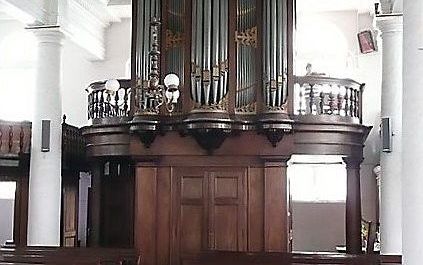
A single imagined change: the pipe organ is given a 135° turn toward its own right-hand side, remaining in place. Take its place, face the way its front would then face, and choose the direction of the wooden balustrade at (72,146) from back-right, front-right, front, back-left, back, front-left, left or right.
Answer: front

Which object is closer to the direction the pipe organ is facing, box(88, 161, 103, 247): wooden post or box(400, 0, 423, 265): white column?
the white column

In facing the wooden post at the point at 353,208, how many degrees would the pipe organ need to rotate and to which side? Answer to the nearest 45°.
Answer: approximately 135° to its left

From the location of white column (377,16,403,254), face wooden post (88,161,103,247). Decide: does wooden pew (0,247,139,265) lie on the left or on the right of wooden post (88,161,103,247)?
left

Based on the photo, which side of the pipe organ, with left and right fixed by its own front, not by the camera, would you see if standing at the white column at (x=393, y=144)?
left

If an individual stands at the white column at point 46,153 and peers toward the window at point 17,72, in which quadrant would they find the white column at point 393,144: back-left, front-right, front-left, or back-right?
back-right

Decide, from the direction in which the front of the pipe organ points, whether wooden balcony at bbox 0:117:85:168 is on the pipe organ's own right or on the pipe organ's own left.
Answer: on the pipe organ's own right

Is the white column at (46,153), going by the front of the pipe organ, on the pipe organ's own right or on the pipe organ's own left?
on the pipe organ's own right

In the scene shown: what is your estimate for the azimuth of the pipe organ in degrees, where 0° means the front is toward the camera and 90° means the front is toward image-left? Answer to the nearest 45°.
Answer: approximately 0°

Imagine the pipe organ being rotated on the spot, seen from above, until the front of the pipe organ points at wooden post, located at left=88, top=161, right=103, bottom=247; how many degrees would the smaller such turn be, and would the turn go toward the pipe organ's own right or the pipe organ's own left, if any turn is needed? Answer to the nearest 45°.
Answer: approximately 135° to the pipe organ's own right
